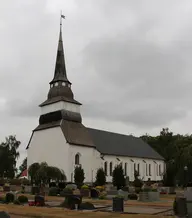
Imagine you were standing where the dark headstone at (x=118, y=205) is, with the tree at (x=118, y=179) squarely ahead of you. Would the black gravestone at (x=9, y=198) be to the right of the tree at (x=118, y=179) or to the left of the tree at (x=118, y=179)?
left

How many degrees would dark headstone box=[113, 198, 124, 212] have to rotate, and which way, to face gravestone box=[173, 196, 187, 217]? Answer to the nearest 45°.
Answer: approximately 45° to its left

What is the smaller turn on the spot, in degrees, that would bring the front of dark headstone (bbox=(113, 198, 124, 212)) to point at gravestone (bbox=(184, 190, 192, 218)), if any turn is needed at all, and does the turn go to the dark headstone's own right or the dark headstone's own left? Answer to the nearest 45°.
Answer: approximately 45° to the dark headstone's own left

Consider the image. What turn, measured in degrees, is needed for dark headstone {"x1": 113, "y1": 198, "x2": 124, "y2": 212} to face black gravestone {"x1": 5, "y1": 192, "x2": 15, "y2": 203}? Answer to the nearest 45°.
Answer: approximately 135° to its right

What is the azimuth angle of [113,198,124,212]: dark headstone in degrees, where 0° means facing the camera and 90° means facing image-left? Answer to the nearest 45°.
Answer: approximately 0°

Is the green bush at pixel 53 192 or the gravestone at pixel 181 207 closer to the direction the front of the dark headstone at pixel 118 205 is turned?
the gravestone
